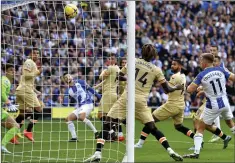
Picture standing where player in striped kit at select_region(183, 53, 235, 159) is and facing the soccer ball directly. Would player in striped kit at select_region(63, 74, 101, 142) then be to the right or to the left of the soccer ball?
right

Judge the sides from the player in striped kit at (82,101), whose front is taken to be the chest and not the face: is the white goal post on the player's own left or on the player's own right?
on the player's own left

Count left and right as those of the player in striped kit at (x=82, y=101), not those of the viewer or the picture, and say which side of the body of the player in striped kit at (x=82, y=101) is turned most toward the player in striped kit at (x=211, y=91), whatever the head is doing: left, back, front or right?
left

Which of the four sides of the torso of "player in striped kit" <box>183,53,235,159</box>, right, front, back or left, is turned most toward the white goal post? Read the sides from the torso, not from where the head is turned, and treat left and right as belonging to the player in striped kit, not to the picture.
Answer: left

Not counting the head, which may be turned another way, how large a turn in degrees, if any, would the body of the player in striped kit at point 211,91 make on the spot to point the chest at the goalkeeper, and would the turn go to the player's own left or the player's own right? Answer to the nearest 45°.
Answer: approximately 45° to the player's own left

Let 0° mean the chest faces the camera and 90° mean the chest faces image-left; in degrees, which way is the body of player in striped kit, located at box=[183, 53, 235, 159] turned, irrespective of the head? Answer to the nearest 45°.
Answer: approximately 135°

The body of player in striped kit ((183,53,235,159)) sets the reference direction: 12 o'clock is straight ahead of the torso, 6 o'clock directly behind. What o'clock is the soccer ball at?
The soccer ball is roughly at 10 o'clock from the player in striped kit.

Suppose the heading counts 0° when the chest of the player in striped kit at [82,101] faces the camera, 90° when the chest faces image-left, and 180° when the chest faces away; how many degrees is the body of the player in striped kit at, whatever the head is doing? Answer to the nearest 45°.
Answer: approximately 45°
